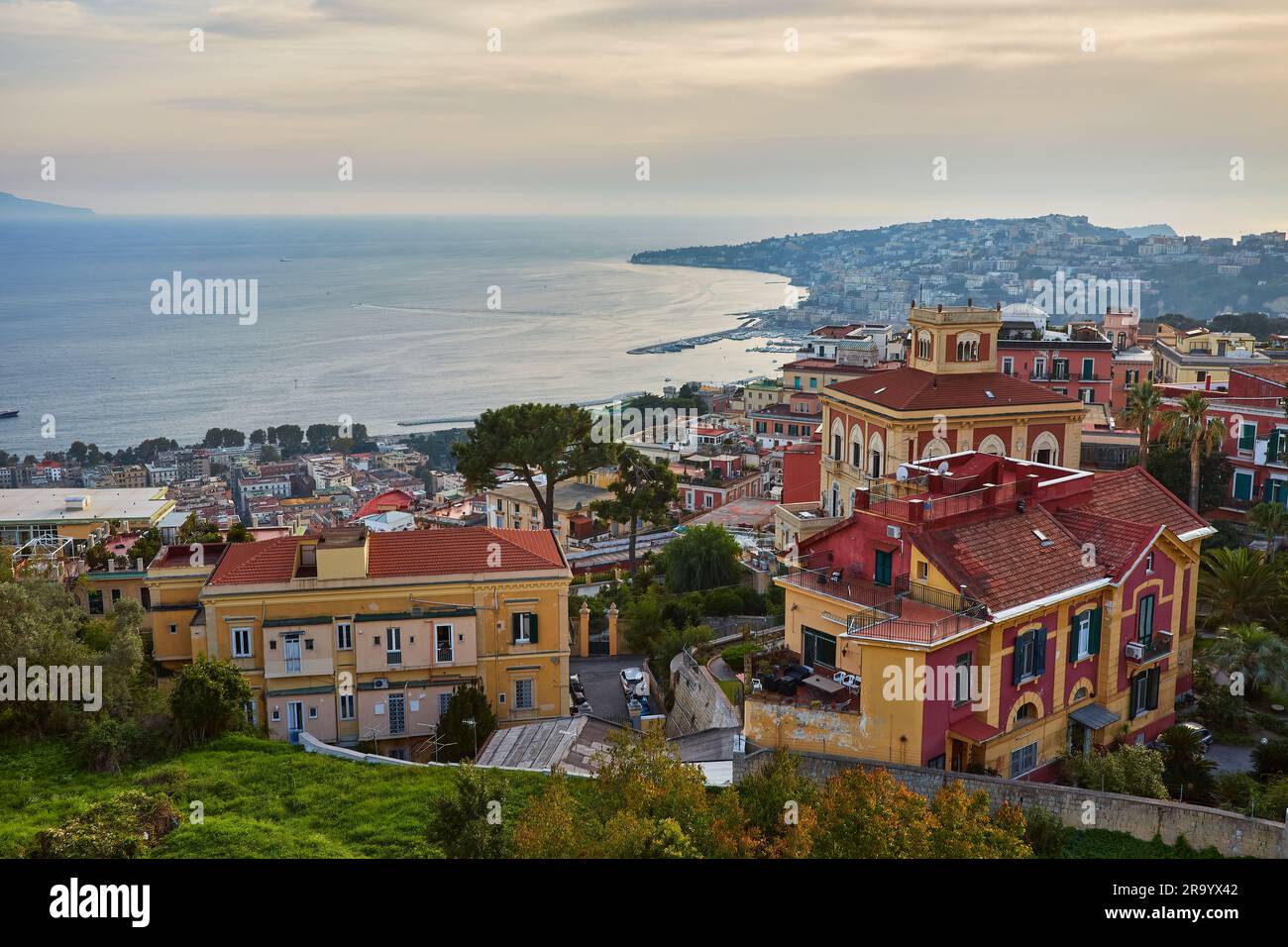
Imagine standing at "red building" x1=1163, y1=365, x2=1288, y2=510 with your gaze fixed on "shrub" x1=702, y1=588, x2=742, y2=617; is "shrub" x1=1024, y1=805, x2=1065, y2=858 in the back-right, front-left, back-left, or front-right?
front-left

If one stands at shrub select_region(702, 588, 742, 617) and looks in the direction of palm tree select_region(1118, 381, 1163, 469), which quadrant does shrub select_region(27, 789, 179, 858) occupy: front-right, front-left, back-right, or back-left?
back-right
